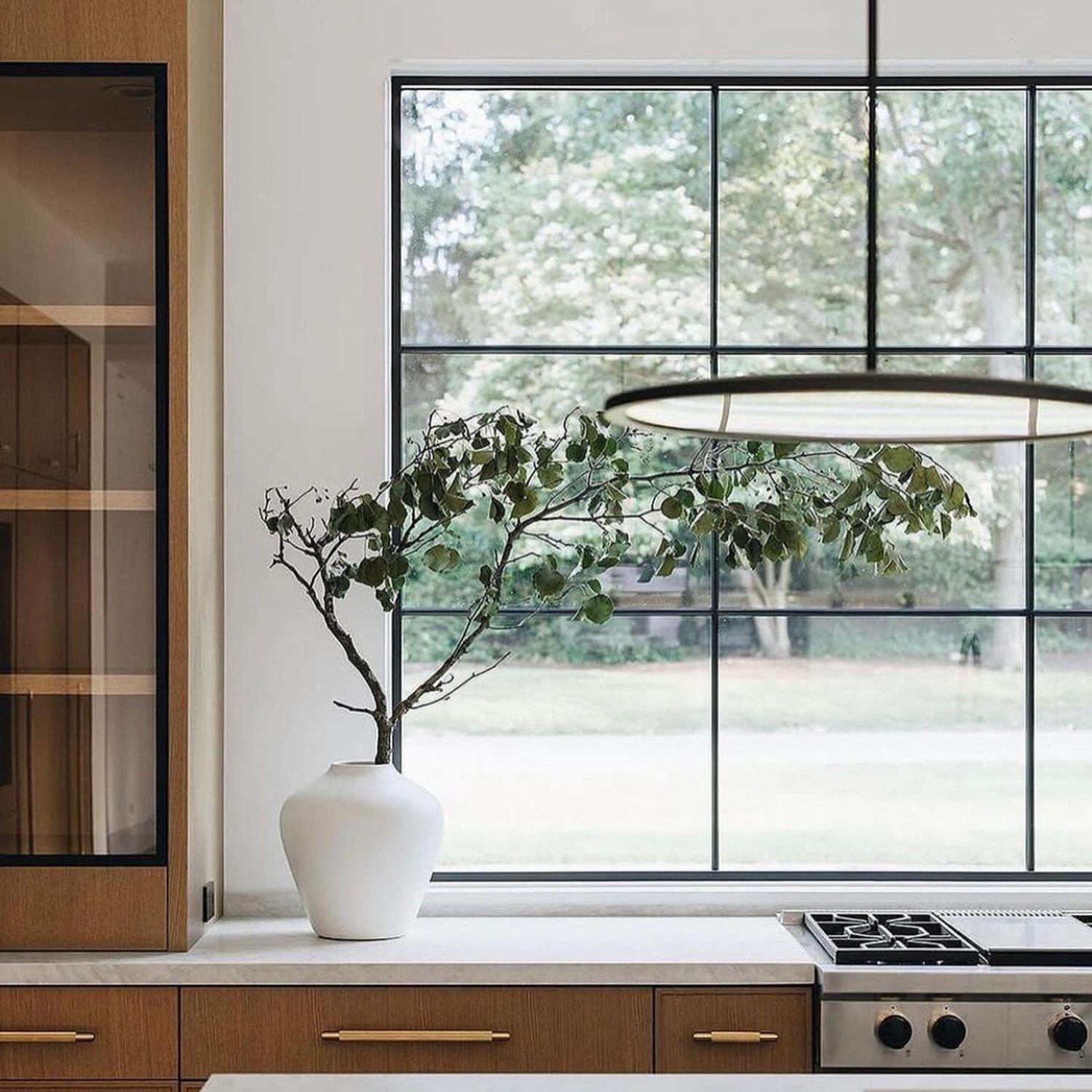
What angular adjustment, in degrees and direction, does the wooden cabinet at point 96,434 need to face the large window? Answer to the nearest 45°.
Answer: approximately 90° to its left

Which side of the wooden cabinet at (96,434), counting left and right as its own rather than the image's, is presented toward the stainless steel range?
left

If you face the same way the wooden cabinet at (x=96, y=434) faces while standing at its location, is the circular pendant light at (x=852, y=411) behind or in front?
in front

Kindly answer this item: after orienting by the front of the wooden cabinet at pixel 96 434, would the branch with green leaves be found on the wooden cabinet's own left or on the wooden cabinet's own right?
on the wooden cabinet's own left

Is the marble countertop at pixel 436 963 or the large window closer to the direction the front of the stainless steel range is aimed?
the marble countertop

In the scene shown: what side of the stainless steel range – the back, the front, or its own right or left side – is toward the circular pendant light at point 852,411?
front

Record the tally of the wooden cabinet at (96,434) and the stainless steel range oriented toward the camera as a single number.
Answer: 2

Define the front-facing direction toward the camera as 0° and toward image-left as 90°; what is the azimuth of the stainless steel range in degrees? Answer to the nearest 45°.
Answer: approximately 0°

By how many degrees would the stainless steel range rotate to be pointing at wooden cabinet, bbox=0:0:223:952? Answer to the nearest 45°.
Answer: approximately 90° to its right

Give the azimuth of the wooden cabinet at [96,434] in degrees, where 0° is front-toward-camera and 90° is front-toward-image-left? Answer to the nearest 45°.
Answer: approximately 0°

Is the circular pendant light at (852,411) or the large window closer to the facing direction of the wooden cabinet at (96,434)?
the circular pendant light

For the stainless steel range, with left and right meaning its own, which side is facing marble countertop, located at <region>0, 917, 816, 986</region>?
right
